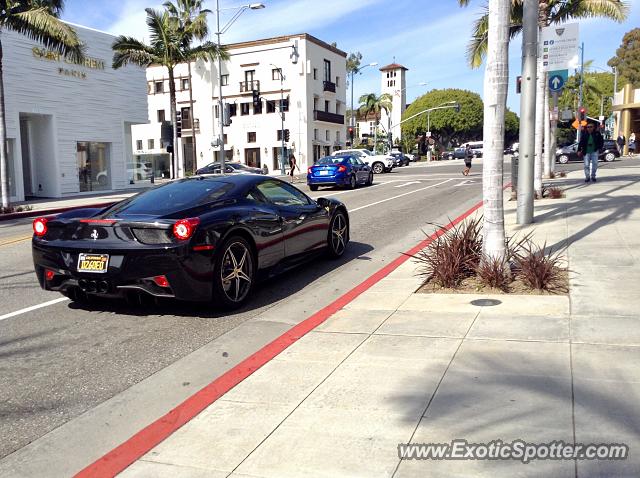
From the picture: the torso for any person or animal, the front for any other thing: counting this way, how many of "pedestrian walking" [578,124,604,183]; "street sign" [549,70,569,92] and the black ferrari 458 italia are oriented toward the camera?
2

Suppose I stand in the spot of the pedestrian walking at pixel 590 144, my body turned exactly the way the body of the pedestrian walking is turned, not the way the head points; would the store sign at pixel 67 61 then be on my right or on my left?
on my right

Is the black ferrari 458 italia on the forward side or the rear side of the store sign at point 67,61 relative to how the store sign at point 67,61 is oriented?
on the forward side

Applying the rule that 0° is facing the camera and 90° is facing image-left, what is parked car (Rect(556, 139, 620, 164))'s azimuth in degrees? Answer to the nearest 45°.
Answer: approximately 90°

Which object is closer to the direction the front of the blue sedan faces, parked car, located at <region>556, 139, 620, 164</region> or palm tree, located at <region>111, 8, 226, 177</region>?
the parked car

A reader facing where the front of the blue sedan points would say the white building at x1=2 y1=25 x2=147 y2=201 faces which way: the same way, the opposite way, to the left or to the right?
to the right

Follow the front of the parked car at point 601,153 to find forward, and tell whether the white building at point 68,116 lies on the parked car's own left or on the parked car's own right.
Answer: on the parked car's own left

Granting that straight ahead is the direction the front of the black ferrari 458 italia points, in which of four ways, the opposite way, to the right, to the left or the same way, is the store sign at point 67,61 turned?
to the right

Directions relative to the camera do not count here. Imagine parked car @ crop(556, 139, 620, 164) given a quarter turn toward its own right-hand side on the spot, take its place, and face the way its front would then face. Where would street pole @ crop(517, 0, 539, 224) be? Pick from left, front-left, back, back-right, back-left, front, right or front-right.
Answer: back
